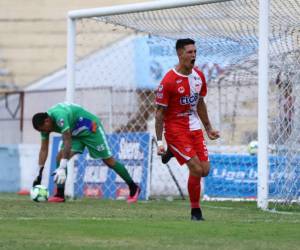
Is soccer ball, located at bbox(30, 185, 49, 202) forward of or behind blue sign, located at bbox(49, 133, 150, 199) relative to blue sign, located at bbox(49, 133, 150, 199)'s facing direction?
forward

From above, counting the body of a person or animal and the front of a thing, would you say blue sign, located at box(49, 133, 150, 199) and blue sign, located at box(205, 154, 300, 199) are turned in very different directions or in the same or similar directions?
same or similar directions

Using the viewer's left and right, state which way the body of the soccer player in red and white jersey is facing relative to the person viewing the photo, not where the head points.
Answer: facing the viewer and to the right of the viewer

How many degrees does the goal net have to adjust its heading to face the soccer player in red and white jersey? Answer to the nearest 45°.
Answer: approximately 45° to its left

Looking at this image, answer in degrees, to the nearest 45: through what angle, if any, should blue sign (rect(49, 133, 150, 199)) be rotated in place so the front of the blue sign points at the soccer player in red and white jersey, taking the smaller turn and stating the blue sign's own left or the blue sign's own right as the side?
0° — it already faces them

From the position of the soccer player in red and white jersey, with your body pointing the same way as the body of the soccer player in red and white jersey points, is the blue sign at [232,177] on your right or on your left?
on your left

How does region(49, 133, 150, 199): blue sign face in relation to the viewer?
toward the camera

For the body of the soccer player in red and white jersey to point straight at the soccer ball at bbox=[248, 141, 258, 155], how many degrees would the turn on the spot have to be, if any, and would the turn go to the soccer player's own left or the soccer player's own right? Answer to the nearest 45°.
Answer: approximately 135° to the soccer player's own left

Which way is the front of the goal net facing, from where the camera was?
facing the viewer and to the left of the viewer

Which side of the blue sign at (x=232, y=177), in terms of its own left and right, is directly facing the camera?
front

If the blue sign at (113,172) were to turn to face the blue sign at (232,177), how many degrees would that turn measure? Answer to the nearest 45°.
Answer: approximately 90° to its left

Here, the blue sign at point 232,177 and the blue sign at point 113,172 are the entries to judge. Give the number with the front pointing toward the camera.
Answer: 2

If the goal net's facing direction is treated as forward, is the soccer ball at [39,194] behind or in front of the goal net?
in front

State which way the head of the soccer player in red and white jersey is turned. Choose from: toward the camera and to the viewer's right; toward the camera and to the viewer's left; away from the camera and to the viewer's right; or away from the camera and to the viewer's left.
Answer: toward the camera and to the viewer's right

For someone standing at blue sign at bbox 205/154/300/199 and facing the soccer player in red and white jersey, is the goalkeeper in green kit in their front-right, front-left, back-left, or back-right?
front-right
